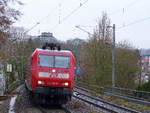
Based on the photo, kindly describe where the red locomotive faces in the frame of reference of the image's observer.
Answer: facing the viewer
